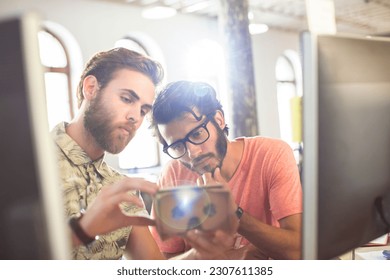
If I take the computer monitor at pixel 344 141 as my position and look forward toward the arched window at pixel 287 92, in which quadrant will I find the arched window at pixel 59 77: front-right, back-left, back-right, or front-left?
front-left

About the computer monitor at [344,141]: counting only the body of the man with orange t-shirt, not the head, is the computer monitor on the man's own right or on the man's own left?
on the man's own left

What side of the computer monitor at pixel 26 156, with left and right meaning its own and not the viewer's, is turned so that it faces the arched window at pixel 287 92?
front

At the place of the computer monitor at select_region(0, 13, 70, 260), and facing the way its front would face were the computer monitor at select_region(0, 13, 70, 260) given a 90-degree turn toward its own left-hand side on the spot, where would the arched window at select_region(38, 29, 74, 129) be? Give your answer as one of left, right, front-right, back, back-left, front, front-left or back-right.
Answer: front-right

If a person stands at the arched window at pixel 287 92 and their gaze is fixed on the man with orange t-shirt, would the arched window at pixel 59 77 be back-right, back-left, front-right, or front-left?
front-right

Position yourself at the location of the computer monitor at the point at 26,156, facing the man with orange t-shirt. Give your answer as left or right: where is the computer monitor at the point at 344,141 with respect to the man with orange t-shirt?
right

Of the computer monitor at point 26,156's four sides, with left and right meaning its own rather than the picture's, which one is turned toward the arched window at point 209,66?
front

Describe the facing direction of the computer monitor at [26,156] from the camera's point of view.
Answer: facing away from the viewer and to the right of the viewer

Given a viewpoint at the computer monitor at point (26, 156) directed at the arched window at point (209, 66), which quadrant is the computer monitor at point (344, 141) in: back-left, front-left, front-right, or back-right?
front-right

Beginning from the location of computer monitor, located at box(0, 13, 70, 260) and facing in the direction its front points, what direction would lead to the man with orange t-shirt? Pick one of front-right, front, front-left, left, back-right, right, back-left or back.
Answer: front

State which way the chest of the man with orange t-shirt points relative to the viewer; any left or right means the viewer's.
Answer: facing the viewer and to the left of the viewer

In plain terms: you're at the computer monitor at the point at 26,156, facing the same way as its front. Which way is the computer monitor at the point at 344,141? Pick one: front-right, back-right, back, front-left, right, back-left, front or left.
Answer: front-right

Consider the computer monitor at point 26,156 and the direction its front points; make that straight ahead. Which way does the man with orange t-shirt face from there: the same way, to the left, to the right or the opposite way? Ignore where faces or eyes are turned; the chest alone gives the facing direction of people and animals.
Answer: the opposite way

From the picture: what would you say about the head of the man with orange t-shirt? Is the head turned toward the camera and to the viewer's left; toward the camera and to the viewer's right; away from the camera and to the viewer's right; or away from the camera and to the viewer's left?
toward the camera and to the viewer's left
